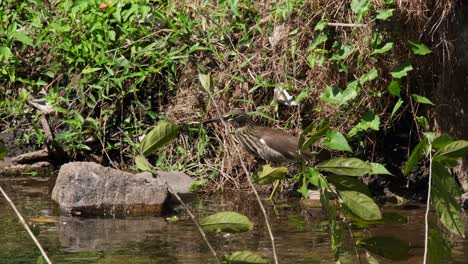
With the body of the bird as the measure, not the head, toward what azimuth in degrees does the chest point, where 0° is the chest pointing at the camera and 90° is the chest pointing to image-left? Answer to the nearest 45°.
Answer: approximately 90°

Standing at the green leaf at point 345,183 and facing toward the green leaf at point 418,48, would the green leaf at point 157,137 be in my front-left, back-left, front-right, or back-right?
back-left

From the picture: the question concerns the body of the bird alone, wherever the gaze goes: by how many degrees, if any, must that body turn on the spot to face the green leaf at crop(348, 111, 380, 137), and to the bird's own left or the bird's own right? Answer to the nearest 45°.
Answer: approximately 180°

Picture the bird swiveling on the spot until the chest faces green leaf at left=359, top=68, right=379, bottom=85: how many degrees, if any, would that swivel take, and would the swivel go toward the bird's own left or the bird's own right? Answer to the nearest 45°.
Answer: approximately 180°
